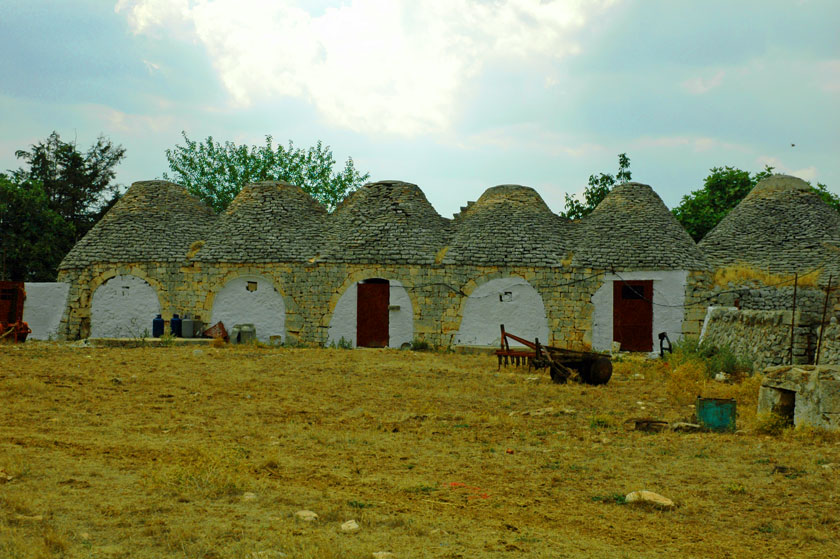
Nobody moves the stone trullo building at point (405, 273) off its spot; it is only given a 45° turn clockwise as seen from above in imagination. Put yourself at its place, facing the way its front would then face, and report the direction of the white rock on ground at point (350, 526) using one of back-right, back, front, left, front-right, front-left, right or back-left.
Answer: front-left

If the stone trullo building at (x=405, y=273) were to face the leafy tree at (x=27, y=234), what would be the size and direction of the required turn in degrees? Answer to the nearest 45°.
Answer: approximately 135° to its right

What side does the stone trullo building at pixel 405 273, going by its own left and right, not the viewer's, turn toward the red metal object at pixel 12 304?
right

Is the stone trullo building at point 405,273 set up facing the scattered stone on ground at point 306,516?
yes

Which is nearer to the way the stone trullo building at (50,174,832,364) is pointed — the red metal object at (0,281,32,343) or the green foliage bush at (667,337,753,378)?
the green foliage bush

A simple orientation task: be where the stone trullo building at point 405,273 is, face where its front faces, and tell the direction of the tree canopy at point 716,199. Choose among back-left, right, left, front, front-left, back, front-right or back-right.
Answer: back-left

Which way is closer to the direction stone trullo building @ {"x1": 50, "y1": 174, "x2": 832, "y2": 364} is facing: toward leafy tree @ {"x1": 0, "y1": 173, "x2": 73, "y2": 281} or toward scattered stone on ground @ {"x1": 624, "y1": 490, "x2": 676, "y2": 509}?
the scattered stone on ground

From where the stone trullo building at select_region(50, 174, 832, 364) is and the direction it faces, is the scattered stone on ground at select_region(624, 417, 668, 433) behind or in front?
in front

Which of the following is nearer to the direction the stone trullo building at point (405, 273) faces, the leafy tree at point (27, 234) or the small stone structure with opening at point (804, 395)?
the small stone structure with opening

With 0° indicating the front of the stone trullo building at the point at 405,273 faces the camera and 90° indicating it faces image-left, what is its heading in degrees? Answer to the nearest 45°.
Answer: approximately 0°

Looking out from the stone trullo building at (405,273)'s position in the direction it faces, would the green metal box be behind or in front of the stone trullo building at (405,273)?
in front
